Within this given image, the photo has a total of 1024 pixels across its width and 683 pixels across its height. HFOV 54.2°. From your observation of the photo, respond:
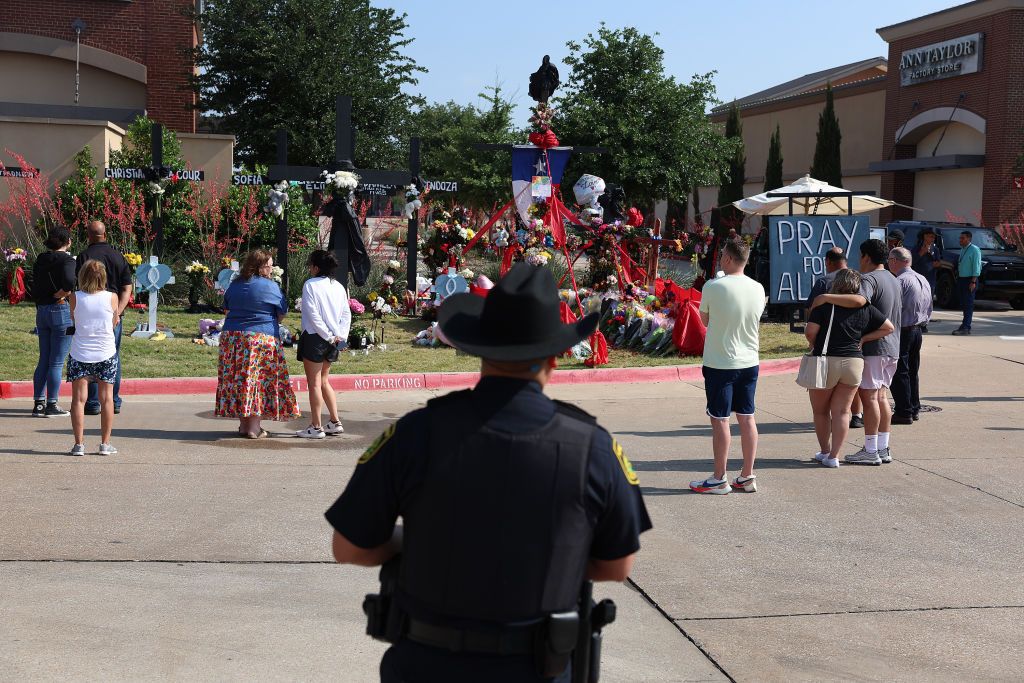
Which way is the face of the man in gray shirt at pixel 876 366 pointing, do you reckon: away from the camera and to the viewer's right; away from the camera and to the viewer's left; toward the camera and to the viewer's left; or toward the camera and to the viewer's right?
away from the camera and to the viewer's left

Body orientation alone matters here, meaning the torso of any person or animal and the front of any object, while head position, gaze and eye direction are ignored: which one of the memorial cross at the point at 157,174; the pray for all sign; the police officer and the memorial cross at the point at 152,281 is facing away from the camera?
the police officer

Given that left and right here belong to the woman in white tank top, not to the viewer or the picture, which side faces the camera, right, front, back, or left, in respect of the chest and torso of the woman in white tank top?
back

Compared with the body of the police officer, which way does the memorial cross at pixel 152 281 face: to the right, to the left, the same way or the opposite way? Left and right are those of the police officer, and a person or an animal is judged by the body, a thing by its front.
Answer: the opposite way

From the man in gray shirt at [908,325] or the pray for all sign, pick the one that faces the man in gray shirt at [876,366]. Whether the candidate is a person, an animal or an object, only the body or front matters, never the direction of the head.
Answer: the pray for all sign

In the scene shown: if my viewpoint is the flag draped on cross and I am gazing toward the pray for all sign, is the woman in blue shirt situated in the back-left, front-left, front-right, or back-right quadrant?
back-right

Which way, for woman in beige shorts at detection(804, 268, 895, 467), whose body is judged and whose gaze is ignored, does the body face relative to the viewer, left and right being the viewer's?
facing away from the viewer and to the left of the viewer

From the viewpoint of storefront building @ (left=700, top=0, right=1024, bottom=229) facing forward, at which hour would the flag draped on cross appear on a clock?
The flag draped on cross is roughly at 11 o'clock from the storefront building.

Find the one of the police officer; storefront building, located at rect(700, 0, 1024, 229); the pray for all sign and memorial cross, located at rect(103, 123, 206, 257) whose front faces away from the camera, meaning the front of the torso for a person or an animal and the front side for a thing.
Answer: the police officer

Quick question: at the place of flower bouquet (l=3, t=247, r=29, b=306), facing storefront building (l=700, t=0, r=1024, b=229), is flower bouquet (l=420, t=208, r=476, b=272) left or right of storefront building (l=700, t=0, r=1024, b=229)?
right

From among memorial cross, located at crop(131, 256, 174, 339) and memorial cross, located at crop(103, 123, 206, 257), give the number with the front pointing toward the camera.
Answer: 2

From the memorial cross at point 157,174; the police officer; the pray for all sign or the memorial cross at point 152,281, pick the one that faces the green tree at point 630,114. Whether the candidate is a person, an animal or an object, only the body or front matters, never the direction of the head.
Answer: the police officer

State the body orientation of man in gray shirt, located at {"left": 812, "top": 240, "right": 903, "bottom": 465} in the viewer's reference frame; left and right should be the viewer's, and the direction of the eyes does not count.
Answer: facing away from the viewer and to the left of the viewer

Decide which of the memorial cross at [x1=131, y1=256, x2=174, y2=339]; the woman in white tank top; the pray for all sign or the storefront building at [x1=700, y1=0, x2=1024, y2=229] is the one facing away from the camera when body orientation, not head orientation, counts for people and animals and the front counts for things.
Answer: the woman in white tank top

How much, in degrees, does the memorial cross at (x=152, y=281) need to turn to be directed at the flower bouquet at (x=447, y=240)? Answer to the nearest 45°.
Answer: approximately 90° to its left
